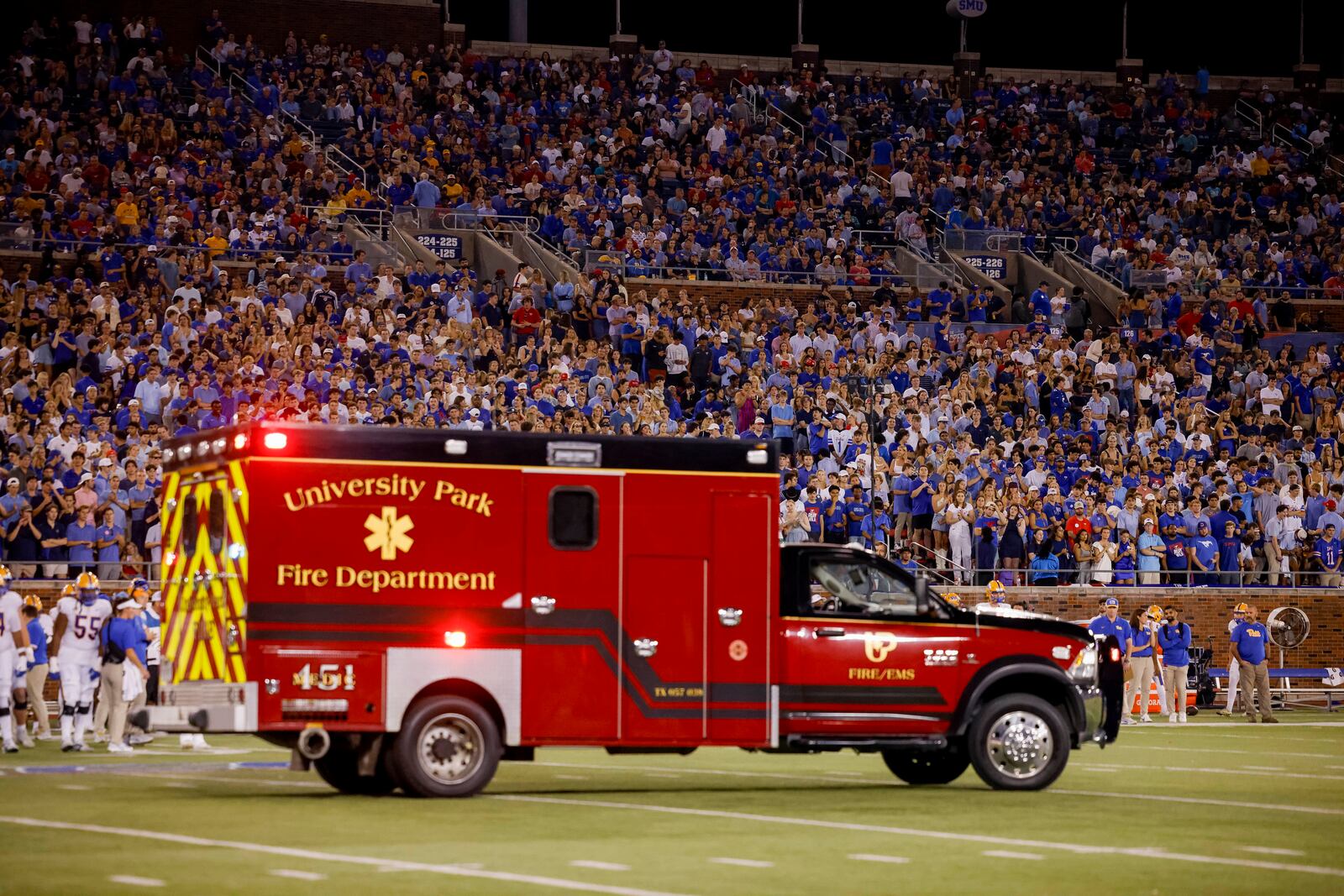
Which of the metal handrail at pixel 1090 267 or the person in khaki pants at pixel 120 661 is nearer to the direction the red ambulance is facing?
the metal handrail

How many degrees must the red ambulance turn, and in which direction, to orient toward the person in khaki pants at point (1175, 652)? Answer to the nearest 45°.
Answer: approximately 45° to its left

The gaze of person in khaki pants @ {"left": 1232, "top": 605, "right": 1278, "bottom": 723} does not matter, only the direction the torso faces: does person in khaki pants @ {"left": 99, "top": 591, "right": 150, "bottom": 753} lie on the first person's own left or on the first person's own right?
on the first person's own right

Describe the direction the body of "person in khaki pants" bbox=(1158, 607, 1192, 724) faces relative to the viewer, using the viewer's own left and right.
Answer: facing the viewer

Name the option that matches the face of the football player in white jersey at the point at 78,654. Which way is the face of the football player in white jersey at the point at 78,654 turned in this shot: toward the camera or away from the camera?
toward the camera

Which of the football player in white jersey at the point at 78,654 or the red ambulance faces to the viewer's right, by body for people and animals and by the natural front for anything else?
the red ambulance

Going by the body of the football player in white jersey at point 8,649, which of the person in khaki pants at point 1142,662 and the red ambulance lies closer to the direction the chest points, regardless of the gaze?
the red ambulance

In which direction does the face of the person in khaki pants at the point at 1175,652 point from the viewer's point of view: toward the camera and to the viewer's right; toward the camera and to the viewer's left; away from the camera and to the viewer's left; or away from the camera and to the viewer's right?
toward the camera and to the viewer's left

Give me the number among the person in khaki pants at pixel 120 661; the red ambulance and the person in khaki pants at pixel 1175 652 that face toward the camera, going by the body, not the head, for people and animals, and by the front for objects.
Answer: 1

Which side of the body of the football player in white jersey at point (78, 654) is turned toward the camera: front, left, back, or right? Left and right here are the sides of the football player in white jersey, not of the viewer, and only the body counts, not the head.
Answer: front

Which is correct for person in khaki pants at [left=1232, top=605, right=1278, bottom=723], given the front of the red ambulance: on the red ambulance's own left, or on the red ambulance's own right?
on the red ambulance's own left

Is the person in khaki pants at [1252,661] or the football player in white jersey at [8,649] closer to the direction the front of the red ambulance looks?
the person in khaki pants

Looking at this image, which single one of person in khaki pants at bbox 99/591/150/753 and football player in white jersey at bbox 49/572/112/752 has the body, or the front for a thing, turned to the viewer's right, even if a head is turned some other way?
the person in khaki pants
